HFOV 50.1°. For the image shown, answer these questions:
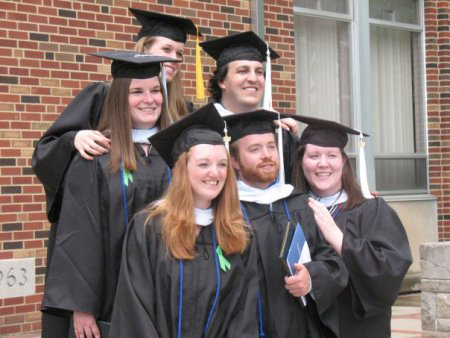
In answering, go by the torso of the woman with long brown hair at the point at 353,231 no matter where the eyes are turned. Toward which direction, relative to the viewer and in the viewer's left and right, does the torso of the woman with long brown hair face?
facing the viewer and to the left of the viewer

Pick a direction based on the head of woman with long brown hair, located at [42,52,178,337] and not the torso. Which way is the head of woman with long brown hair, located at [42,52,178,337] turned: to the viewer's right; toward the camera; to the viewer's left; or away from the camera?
toward the camera

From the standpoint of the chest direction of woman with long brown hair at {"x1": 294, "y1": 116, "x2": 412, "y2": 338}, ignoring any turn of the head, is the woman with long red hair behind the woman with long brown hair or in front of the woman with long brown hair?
in front

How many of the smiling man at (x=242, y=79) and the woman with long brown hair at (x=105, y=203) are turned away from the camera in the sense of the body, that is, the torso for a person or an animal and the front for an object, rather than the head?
0

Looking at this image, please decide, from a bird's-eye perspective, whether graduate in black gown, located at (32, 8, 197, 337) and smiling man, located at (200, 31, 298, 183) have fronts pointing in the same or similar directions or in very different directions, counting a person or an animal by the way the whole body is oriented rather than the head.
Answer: same or similar directions

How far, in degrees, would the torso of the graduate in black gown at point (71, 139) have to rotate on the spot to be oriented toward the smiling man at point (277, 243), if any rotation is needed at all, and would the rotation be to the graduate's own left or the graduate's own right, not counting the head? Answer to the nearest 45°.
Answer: approximately 45° to the graduate's own left

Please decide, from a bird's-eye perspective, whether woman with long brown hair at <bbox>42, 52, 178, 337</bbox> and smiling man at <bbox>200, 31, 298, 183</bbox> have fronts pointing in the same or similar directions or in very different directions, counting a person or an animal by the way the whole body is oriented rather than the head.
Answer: same or similar directions

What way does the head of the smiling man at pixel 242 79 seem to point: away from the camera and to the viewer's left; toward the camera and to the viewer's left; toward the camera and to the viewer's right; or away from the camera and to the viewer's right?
toward the camera and to the viewer's right

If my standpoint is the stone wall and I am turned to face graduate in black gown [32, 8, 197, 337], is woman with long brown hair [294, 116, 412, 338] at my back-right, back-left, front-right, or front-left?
front-left

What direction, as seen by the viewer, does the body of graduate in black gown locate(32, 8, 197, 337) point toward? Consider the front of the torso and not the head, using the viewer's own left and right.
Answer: facing the viewer and to the right of the viewer
